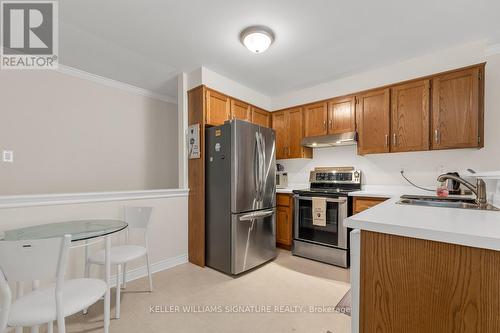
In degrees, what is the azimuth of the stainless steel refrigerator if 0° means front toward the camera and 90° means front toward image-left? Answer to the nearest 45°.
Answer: approximately 315°

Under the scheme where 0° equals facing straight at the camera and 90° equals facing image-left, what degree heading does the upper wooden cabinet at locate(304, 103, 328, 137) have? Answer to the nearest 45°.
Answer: approximately 45°

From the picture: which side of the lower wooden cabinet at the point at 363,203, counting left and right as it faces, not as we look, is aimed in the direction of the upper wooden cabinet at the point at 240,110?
right

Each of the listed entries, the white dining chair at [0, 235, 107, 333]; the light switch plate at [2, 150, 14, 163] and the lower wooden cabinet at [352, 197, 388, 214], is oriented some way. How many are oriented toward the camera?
2

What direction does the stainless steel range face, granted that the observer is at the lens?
facing the viewer and to the left of the viewer

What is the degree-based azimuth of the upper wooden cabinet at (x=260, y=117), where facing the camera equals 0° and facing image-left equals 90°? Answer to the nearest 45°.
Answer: approximately 315°

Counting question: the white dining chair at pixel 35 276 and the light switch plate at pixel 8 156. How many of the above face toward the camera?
1

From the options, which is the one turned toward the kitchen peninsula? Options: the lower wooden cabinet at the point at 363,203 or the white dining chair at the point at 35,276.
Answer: the lower wooden cabinet

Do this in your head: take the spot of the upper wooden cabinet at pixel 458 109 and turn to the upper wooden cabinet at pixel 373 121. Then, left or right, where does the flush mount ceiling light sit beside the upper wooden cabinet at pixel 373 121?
left

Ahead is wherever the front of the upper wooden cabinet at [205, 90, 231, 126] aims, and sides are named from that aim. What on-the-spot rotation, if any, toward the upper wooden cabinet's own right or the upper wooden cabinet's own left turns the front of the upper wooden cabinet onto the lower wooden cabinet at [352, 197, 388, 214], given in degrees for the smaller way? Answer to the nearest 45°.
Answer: approximately 45° to the upper wooden cabinet's own left
